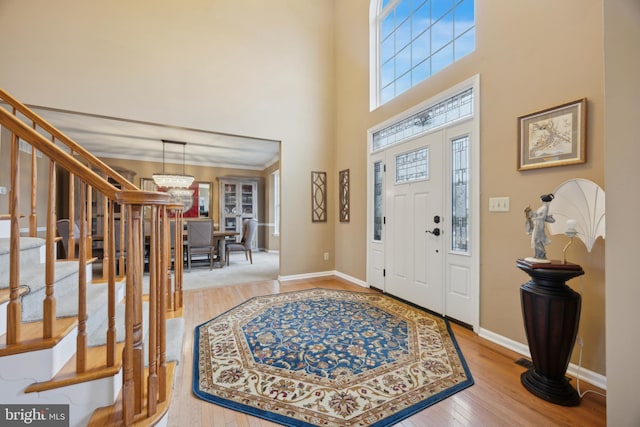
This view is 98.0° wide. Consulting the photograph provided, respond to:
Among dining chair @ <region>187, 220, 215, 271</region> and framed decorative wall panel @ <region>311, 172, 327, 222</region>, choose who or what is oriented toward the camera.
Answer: the framed decorative wall panel

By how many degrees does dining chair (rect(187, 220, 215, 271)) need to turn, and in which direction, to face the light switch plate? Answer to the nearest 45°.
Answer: approximately 135° to its right

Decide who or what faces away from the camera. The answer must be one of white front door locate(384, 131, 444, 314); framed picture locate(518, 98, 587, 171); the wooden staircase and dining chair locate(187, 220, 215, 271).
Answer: the dining chair

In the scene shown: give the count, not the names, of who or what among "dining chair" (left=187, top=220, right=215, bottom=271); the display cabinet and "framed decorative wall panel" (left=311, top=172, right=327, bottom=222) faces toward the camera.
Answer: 2

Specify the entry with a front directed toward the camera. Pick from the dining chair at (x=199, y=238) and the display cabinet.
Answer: the display cabinet

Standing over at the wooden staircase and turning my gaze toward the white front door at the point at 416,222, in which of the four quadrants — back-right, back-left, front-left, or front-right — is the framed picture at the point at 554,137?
front-right

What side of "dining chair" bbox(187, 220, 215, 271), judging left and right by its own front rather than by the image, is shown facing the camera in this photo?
back

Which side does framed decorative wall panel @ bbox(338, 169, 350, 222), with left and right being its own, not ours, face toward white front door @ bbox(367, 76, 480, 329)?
left

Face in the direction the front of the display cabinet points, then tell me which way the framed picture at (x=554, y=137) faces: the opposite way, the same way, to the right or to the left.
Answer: to the right

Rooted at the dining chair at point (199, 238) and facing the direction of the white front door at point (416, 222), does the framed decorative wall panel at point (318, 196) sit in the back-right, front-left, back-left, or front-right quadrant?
front-left

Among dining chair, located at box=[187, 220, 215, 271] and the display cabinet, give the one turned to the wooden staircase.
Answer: the display cabinet

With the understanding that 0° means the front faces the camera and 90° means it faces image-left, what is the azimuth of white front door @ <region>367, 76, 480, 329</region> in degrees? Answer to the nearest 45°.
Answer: approximately 45°

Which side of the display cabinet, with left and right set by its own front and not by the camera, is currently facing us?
front

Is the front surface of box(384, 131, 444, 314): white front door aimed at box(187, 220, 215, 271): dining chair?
no

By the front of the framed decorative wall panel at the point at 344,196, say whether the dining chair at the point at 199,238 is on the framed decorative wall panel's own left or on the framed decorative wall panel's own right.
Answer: on the framed decorative wall panel's own right

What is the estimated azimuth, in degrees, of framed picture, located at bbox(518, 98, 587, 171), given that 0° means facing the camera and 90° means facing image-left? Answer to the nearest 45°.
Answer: approximately 45°

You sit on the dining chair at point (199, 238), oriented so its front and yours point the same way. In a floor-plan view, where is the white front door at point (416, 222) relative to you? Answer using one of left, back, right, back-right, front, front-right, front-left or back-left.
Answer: back-right
